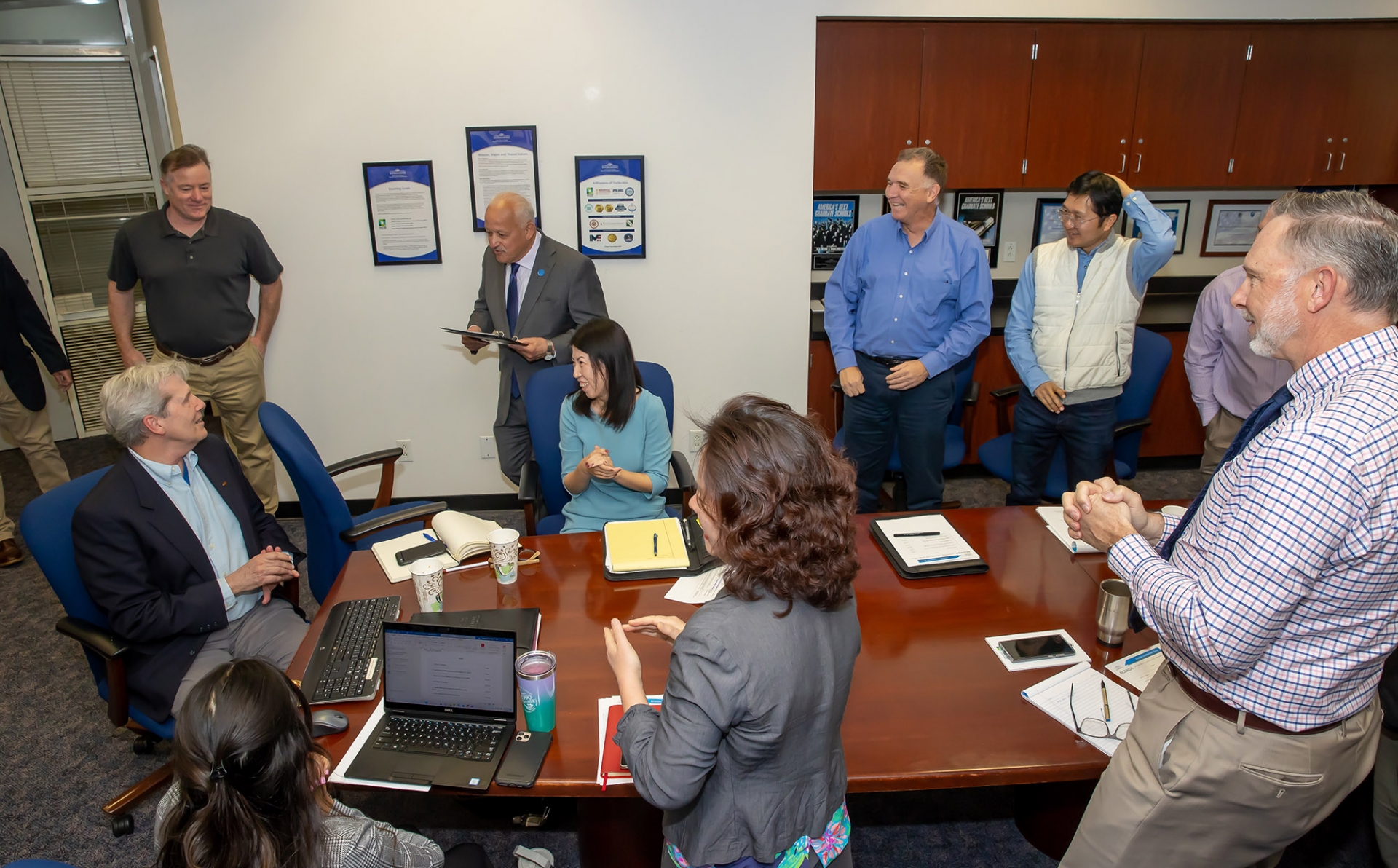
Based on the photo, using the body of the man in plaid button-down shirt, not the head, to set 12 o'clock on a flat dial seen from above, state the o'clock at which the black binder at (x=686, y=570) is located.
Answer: The black binder is roughly at 12 o'clock from the man in plaid button-down shirt.

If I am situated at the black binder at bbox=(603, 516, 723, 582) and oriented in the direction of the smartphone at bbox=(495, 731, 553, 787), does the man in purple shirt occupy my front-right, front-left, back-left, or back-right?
back-left

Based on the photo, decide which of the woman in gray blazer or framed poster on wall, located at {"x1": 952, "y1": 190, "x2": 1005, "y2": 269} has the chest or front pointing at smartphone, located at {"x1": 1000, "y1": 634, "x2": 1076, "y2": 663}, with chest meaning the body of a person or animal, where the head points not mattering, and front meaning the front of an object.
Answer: the framed poster on wall

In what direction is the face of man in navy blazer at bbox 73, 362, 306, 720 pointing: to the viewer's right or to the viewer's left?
to the viewer's right

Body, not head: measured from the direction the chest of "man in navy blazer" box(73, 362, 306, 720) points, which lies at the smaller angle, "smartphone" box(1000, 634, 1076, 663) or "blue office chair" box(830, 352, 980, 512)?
the smartphone
